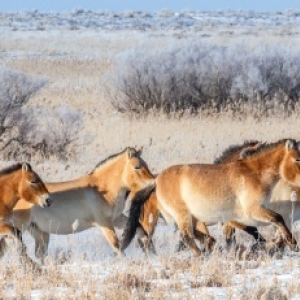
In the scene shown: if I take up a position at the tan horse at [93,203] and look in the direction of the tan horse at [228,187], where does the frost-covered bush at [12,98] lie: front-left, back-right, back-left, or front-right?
back-left

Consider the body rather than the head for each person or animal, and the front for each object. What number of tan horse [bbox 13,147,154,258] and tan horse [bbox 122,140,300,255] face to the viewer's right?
2

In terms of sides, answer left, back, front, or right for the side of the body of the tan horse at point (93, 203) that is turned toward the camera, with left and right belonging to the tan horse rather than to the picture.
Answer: right

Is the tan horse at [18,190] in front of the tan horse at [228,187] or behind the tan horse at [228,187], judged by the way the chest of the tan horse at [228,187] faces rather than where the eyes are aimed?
behind

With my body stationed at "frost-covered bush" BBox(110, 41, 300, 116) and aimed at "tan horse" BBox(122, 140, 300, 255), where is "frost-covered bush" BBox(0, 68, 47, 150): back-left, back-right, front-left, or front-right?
front-right

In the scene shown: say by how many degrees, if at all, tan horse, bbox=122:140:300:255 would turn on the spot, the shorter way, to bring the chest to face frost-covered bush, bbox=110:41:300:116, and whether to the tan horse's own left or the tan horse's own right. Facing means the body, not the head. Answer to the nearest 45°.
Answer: approximately 90° to the tan horse's own left

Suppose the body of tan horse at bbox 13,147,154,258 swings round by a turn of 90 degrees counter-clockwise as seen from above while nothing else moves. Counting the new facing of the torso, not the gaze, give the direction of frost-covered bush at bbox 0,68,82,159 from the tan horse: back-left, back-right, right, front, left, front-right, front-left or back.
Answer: front

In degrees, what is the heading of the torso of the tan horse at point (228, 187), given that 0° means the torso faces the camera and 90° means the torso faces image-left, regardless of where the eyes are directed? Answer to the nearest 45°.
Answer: approximately 270°

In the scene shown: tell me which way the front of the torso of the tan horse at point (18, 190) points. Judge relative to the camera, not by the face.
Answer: to the viewer's right

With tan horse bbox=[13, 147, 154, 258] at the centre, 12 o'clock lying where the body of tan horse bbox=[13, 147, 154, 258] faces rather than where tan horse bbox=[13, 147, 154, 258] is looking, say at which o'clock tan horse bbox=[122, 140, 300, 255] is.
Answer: tan horse bbox=[122, 140, 300, 255] is roughly at 1 o'clock from tan horse bbox=[13, 147, 154, 258].
